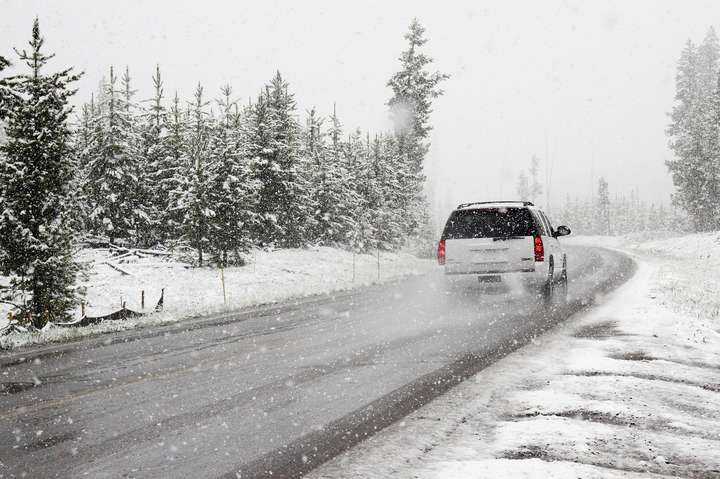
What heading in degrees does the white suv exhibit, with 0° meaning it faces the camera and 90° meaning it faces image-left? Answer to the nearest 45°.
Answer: approximately 180°

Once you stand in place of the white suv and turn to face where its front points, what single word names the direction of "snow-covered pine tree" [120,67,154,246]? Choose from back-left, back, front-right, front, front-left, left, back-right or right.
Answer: front-left

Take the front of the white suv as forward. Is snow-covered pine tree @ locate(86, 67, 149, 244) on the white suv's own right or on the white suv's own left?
on the white suv's own left

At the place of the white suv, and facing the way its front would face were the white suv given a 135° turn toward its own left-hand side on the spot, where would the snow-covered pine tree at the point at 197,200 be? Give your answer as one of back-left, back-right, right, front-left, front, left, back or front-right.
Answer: right

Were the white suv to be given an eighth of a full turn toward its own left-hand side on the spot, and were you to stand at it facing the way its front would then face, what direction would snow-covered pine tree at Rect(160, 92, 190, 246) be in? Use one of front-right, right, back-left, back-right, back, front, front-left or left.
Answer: front

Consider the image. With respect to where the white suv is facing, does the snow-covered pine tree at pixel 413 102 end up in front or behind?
in front

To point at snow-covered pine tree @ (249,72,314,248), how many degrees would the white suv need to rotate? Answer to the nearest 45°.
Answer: approximately 45° to its left

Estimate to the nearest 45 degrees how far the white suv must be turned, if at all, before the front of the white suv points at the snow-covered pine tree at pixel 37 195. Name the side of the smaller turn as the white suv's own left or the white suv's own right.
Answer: approximately 90° to the white suv's own left

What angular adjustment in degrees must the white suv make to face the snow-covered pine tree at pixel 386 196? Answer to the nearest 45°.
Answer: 0° — it already faces it
